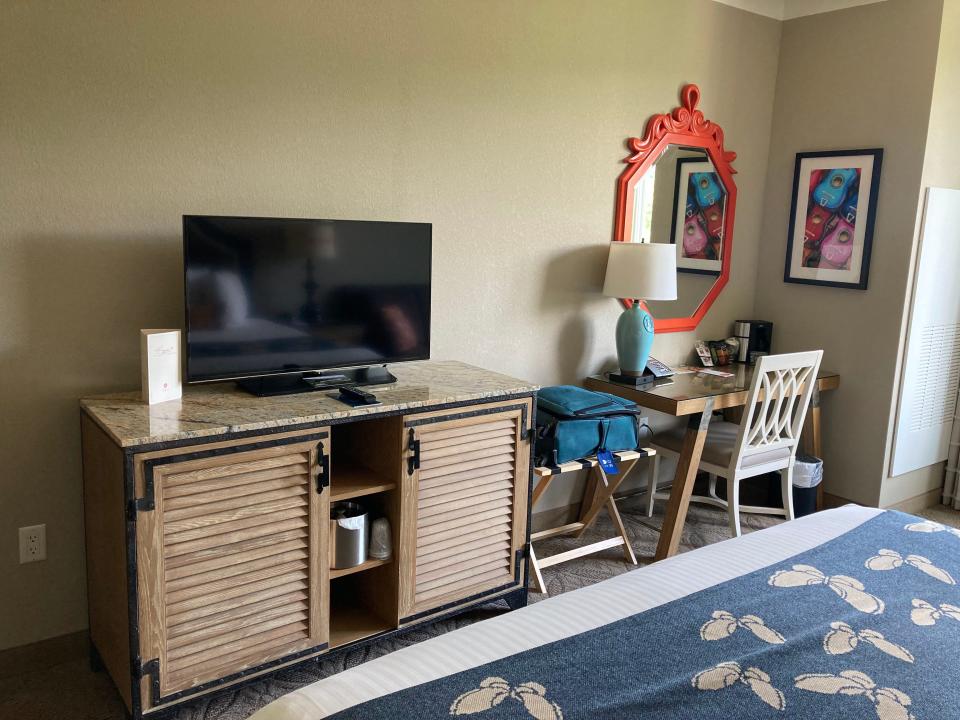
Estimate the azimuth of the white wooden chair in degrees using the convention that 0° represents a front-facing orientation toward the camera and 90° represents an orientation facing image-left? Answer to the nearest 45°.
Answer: approximately 135°

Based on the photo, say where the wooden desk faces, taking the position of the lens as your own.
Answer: facing the viewer and to the right of the viewer

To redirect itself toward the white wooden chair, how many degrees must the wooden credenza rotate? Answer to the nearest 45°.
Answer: approximately 45° to its left

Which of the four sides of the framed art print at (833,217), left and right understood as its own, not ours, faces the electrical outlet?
front

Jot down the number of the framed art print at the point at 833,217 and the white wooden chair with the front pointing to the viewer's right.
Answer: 0

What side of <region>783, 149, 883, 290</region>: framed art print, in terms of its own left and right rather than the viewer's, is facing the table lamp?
front

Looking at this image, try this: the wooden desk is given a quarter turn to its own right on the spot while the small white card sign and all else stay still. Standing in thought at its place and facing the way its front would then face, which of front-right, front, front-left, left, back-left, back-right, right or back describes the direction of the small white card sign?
front

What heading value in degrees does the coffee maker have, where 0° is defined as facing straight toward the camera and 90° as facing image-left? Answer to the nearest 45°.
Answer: approximately 45°

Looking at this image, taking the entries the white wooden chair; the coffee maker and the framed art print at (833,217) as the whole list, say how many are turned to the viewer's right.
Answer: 0

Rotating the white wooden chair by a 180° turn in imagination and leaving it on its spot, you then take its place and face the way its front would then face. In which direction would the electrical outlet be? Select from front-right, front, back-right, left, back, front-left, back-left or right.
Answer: right

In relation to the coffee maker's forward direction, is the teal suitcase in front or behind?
in front

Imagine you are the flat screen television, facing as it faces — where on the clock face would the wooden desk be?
The wooden desk is roughly at 10 o'clock from the flat screen television.

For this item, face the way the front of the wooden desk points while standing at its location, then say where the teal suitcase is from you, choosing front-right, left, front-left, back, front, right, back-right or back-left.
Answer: right

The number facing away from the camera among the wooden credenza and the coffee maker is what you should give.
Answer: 0

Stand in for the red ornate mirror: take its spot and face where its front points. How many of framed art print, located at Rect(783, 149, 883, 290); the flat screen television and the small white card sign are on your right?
2

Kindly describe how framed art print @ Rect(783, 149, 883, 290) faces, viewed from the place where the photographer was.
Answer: facing the viewer and to the left of the viewer

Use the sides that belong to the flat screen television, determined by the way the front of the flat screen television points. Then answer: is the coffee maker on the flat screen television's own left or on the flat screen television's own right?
on the flat screen television's own left
